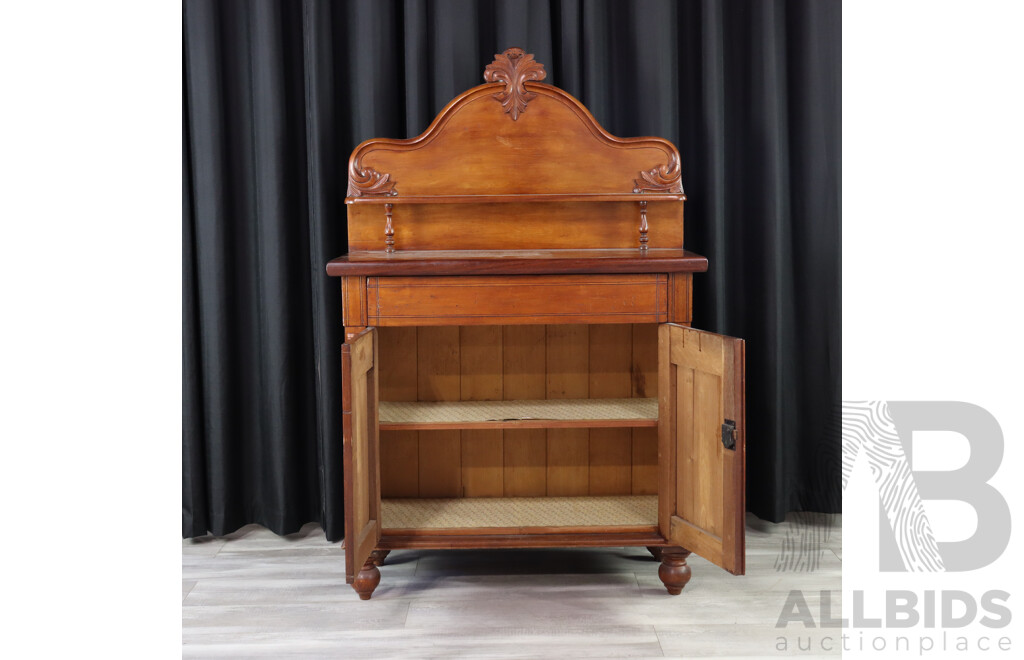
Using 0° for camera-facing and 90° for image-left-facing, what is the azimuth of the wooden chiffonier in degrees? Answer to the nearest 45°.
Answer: approximately 0°
